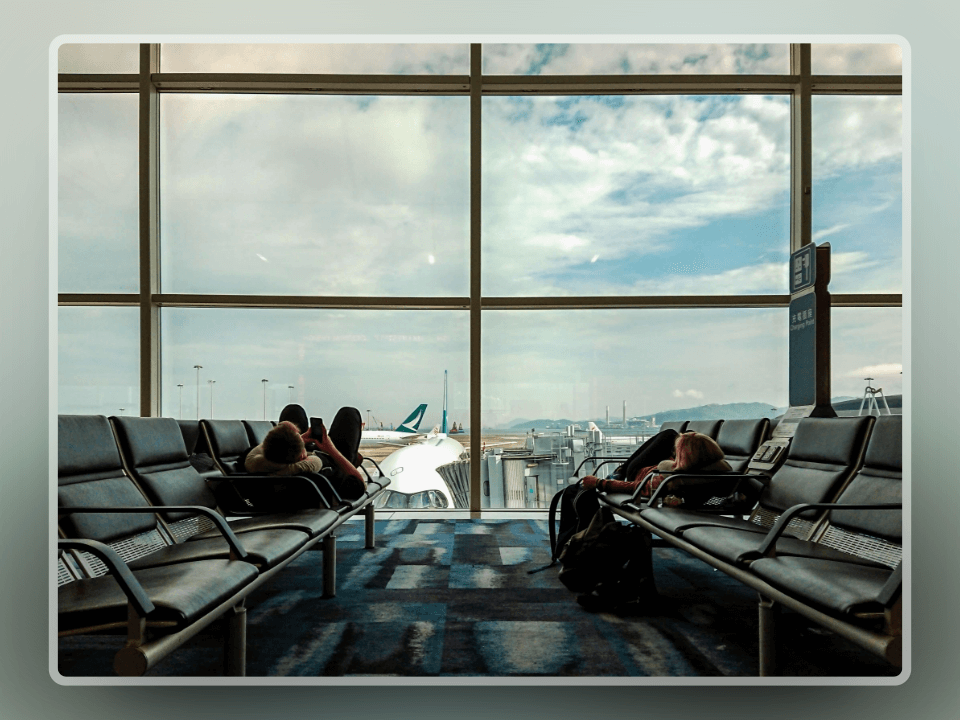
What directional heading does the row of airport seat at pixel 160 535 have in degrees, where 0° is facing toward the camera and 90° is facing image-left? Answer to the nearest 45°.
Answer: approximately 315°

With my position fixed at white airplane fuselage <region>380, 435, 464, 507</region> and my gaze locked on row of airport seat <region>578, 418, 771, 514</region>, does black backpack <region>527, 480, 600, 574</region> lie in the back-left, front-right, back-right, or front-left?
front-right

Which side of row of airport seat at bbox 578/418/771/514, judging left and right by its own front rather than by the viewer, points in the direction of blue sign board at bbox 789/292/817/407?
back

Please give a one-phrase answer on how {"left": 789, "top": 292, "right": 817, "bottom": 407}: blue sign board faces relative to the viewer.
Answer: facing the viewer and to the left of the viewer

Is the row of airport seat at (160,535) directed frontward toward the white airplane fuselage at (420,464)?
no

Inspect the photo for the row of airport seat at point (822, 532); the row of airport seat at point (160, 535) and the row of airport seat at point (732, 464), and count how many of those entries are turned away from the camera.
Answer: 0

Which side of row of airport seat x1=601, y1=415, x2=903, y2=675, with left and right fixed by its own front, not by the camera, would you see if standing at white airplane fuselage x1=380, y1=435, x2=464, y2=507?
right

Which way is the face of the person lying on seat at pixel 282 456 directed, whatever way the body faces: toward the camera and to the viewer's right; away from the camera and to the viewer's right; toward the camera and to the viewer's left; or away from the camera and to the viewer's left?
away from the camera and to the viewer's right

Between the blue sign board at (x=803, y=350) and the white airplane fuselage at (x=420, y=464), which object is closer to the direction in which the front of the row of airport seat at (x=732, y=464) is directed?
the white airplane fuselage

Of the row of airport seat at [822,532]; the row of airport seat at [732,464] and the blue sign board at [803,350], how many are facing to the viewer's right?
0

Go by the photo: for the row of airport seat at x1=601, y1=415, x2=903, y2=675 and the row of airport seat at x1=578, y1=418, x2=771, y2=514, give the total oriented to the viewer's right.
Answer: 0

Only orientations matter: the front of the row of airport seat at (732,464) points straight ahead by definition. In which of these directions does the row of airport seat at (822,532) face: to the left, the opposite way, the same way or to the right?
the same way

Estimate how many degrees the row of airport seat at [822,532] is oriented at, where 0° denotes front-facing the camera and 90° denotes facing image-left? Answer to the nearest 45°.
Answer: approximately 45°

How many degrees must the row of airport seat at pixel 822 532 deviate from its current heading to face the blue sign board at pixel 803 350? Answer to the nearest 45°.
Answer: approximately 135° to its right

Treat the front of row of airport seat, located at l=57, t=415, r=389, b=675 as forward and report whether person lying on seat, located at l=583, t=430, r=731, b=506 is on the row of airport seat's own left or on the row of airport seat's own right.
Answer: on the row of airport seat's own left
